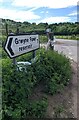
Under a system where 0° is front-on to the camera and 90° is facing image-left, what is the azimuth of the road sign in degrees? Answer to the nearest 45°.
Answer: approximately 315°

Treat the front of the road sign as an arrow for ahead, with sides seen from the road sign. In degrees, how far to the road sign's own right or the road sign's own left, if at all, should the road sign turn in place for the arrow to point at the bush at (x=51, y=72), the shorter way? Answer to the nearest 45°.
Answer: approximately 90° to the road sign's own left
